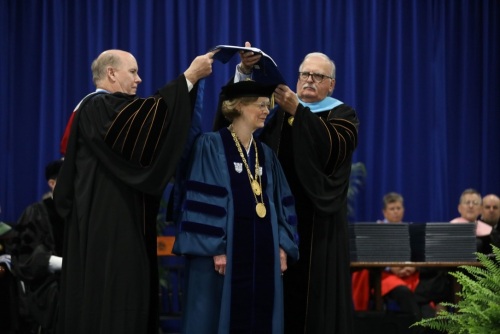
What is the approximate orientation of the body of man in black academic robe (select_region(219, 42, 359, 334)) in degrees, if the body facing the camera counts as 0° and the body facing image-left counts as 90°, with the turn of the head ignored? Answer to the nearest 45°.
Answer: approximately 45°

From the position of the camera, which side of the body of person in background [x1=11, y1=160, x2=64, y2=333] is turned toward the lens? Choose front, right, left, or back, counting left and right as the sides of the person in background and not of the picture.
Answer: right

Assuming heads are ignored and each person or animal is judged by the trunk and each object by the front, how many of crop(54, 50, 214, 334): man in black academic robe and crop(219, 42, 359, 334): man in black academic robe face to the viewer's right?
1

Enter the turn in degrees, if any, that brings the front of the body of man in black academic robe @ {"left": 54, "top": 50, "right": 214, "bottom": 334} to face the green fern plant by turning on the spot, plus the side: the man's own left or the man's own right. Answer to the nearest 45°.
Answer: approximately 45° to the man's own right

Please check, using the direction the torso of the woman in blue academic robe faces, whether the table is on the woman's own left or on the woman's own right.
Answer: on the woman's own left

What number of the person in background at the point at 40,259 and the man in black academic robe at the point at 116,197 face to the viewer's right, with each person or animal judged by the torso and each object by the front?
2

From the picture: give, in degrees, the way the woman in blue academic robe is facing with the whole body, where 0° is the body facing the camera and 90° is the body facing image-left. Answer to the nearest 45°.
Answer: approximately 315°

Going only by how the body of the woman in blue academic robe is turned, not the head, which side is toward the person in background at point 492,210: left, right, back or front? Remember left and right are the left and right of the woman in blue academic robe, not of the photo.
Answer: left

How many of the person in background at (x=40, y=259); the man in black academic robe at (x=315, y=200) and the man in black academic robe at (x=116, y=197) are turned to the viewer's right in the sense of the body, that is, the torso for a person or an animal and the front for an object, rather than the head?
2

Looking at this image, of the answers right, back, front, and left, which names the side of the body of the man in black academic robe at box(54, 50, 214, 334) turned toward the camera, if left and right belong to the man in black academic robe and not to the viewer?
right
